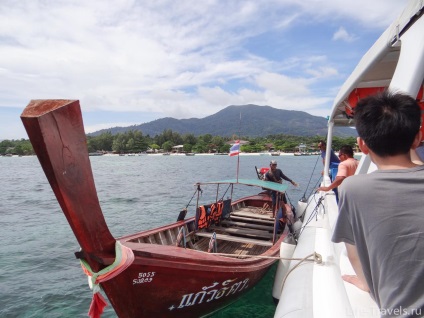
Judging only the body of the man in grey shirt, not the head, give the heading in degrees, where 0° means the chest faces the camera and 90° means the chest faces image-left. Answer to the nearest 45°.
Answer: approximately 180°

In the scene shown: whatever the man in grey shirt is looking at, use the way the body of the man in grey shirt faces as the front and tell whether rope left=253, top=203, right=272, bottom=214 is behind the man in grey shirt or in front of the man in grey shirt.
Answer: in front

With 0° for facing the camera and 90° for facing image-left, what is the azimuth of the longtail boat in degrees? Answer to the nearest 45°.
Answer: approximately 45°

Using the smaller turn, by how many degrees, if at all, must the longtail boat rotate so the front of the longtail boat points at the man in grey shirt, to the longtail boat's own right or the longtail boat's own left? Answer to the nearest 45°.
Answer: approximately 90° to the longtail boat's own left

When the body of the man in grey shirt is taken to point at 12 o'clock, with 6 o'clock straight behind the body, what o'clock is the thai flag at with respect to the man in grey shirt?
The thai flag is roughly at 11 o'clock from the man in grey shirt.

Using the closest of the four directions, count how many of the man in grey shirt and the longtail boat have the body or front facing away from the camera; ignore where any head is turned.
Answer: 1

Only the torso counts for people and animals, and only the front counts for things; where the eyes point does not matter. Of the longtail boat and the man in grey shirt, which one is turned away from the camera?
the man in grey shirt

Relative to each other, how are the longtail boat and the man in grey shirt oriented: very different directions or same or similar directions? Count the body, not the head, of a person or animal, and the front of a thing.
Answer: very different directions

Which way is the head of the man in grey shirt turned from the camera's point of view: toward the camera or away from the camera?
away from the camera

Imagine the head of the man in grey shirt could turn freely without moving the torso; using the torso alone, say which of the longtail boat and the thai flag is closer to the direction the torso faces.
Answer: the thai flag
